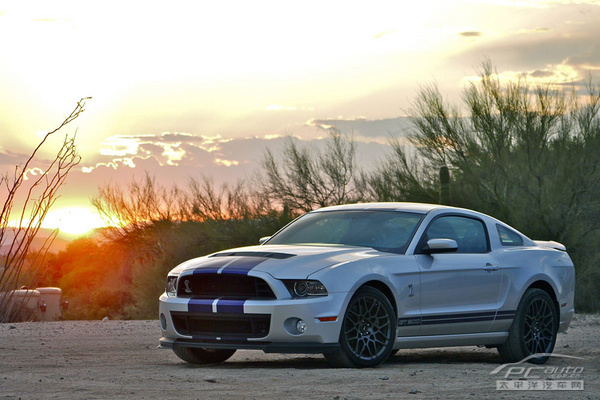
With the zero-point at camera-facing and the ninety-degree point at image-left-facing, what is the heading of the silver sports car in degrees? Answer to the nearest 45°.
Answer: approximately 45°

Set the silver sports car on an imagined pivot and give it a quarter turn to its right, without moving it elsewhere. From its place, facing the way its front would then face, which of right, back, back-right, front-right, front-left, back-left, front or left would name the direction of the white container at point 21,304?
front

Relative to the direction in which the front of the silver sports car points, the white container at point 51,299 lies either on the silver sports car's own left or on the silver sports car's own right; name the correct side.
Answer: on the silver sports car's own right

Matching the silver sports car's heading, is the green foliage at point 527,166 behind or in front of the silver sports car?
behind

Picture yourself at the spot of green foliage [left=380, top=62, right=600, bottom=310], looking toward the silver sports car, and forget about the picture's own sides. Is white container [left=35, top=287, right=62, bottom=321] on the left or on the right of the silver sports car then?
right
